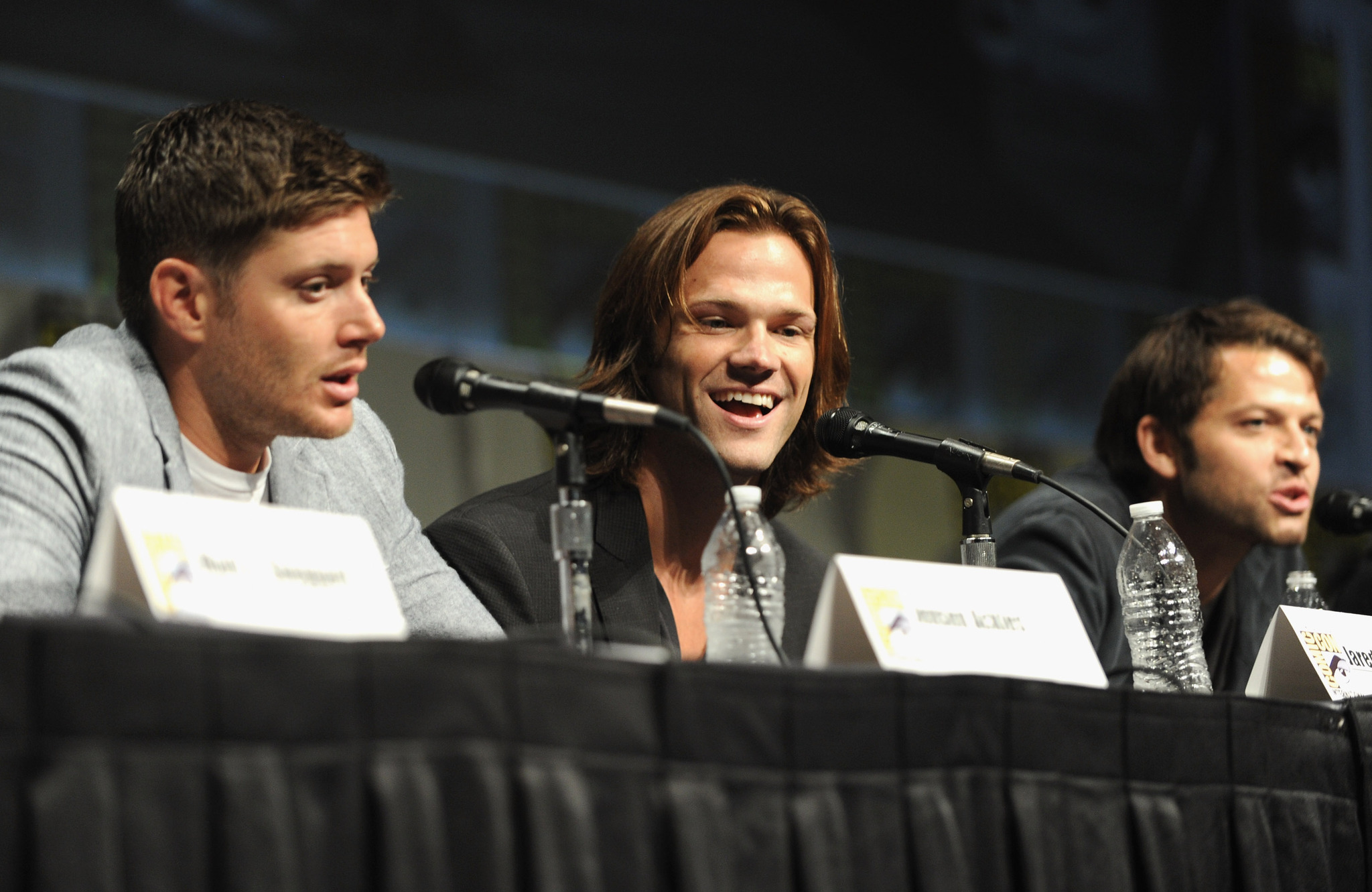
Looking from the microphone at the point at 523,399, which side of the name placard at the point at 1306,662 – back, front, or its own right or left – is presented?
right

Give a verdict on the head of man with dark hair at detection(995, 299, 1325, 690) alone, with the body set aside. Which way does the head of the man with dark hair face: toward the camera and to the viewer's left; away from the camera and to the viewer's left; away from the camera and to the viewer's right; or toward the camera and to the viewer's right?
toward the camera and to the viewer's right

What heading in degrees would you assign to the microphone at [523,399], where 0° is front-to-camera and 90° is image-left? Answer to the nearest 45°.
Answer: approximately 90°

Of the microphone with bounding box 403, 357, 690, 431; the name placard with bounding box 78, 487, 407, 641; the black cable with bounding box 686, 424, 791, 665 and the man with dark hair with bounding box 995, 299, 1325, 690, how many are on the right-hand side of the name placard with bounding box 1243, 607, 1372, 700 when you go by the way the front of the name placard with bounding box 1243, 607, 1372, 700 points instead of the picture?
3

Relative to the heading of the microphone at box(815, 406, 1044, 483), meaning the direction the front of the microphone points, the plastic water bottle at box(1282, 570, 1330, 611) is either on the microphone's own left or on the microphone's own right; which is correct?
on the microphone's own right

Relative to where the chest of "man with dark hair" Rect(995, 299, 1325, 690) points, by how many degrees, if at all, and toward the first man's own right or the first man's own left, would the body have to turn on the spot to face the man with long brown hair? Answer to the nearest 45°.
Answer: approximately 90° to the first man's own right

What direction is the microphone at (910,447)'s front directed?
to the viewer's left

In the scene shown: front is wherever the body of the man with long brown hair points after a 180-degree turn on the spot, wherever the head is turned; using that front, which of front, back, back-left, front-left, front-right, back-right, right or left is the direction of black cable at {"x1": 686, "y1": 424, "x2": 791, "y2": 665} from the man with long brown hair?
back-left

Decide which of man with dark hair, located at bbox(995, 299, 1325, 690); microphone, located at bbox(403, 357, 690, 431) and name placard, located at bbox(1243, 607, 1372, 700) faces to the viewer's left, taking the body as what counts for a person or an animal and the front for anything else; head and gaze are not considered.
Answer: the microphone

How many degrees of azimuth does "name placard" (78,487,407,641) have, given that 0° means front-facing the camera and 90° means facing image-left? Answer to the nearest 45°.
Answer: approximately 315°

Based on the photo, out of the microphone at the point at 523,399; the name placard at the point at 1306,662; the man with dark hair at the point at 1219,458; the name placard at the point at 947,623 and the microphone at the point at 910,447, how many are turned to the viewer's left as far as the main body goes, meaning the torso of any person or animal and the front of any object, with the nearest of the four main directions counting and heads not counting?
2

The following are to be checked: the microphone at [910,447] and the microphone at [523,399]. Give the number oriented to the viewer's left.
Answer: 2
